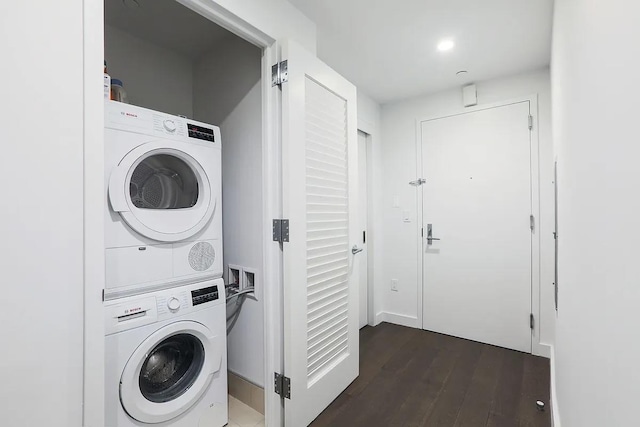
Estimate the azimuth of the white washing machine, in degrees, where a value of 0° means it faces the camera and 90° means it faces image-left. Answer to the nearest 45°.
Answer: approximately 315°

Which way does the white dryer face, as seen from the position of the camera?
facing the viewer and to the right of the viewer
